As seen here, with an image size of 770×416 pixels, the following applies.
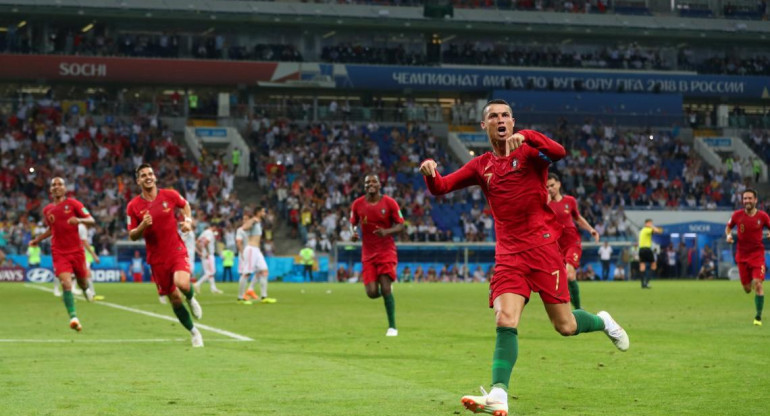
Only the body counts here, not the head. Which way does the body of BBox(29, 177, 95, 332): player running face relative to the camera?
toward the camera

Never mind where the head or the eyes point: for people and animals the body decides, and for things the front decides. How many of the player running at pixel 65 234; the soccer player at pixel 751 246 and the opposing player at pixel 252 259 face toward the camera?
2

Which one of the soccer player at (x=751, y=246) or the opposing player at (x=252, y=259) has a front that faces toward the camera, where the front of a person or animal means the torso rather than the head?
the soccer player

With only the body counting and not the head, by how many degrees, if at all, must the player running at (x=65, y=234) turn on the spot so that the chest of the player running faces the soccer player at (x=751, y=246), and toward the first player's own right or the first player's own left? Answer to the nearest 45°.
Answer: approximately 90° to the first player's own left

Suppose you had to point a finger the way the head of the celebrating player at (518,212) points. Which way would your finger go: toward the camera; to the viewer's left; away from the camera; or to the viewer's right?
toward the camera

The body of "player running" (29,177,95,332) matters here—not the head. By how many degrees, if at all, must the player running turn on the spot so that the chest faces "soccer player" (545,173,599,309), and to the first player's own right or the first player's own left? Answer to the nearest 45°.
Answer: approximately 90° to the first player's own left

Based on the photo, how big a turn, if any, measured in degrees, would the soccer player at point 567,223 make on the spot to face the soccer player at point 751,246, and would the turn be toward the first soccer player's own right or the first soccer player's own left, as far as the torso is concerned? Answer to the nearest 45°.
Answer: approximately 135° to the first soccer player's own left

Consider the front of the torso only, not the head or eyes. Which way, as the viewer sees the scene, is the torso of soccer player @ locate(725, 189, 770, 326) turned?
toward the camera

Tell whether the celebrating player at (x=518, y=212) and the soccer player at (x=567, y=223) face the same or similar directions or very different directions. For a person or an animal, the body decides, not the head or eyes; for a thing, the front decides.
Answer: same or similar directions

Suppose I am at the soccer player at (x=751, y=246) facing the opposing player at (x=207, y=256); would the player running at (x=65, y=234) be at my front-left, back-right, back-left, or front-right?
front-left

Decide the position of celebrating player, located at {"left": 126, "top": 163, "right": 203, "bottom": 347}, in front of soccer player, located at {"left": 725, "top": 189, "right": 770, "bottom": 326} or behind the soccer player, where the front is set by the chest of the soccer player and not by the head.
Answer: in front

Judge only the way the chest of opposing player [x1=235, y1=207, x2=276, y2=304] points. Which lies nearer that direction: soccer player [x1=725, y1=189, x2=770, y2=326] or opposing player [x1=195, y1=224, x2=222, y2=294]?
the soccer player

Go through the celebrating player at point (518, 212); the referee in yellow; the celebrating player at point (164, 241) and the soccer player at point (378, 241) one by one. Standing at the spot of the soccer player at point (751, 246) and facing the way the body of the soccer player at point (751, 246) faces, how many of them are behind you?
1
